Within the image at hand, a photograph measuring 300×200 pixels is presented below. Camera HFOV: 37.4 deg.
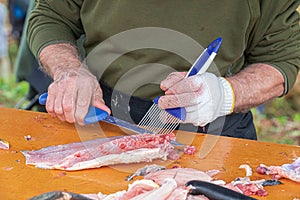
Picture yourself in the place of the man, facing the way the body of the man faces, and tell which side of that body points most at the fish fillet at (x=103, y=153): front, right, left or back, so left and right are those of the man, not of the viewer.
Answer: front

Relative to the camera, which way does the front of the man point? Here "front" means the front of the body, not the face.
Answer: toward the camera
